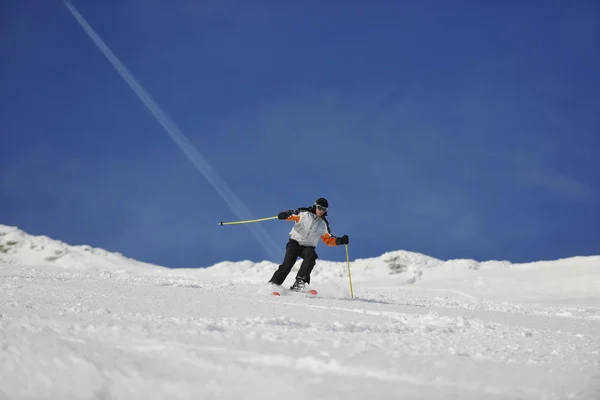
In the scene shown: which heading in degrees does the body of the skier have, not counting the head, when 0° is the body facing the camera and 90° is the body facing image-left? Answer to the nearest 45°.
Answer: approximately 0°
